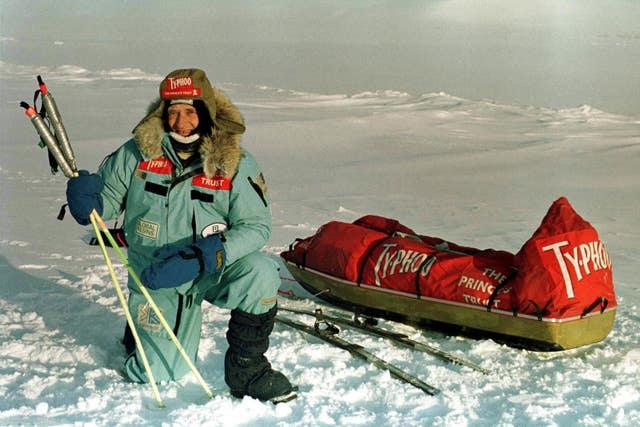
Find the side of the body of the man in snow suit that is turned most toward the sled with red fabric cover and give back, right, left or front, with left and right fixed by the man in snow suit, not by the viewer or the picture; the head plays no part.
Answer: left

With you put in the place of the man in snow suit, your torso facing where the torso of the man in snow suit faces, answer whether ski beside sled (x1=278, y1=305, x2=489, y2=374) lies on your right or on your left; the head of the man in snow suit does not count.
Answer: on your left

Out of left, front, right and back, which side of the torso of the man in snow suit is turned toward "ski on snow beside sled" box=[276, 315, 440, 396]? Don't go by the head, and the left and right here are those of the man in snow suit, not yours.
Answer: left

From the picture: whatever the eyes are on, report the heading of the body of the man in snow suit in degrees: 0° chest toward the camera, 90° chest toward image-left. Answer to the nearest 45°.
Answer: approximately 0°
